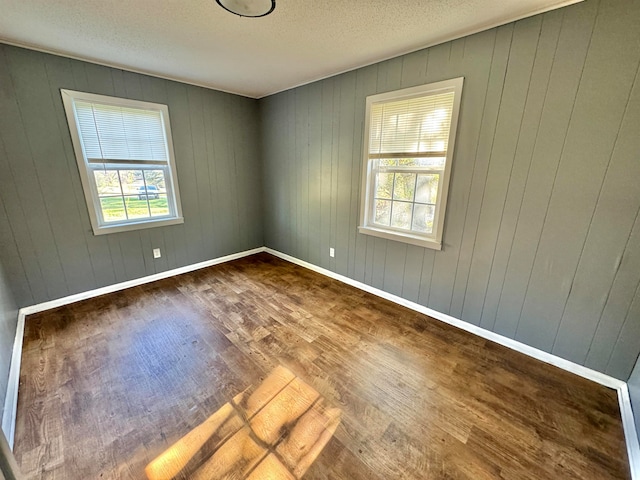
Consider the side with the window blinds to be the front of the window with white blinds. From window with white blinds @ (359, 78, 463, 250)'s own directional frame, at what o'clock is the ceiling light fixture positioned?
The ceiling light fixture is roughly at 12 o'clock from the window with white blinds.

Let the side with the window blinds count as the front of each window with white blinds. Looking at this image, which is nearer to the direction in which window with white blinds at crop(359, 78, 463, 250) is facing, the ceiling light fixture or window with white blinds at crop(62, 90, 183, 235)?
the ceiling light fixture

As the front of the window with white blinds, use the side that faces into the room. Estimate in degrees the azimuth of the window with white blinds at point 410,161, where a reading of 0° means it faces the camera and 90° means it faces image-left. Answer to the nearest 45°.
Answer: approximately 45°

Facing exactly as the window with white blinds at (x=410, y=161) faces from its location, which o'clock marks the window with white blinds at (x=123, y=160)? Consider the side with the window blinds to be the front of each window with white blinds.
the window with white blinds at (x=123, y=160) is roughly at 1 o'clock from the window with white blinds at (x=410, y=161).
